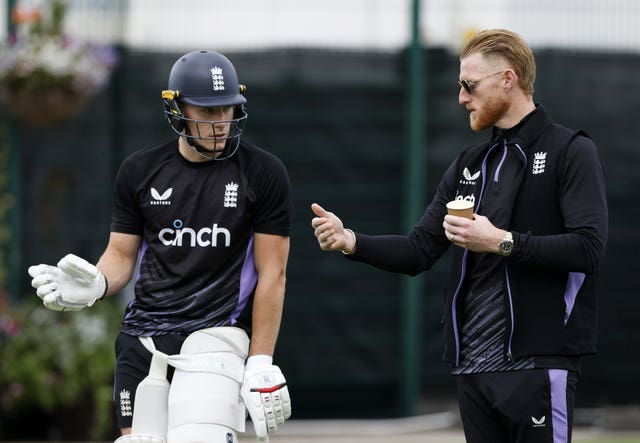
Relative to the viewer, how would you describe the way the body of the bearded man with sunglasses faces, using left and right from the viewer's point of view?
facing the viewer and to the left of the viewer

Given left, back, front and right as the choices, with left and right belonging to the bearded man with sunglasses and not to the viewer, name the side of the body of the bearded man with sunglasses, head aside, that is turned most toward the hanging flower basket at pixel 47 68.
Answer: right

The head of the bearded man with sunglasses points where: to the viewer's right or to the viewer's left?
to the viewer's left
